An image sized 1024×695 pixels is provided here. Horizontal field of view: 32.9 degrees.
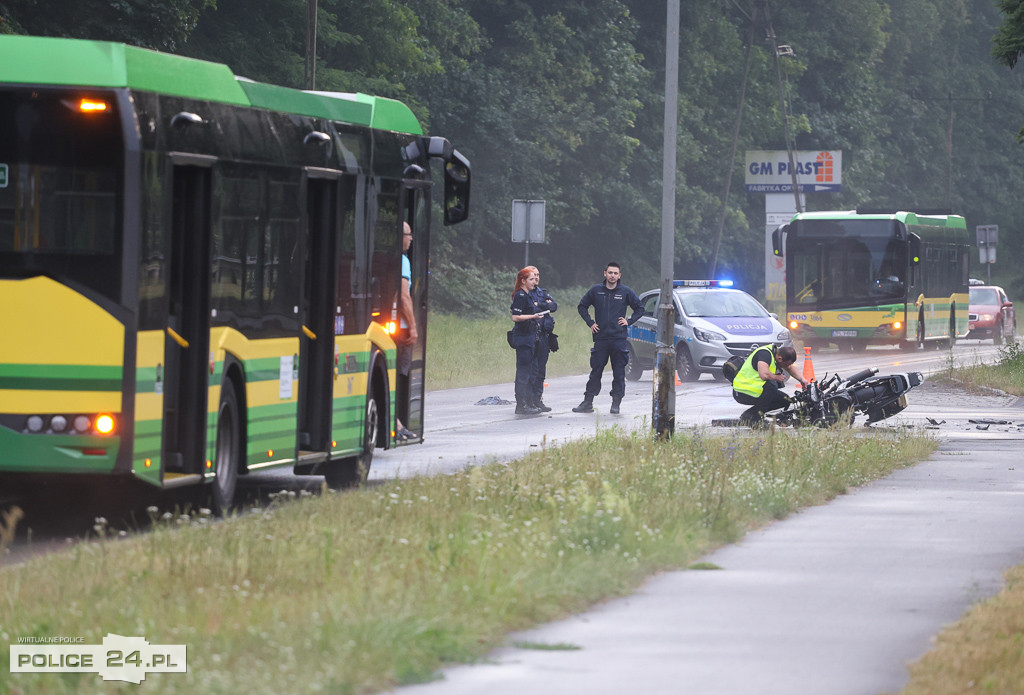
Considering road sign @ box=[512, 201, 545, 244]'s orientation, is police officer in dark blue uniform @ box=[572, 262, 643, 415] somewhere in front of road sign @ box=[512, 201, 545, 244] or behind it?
behind

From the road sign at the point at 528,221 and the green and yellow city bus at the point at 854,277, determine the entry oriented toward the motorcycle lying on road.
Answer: the green and yellow city bus

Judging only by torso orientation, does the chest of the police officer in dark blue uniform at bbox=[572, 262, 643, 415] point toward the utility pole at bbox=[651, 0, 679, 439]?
yes

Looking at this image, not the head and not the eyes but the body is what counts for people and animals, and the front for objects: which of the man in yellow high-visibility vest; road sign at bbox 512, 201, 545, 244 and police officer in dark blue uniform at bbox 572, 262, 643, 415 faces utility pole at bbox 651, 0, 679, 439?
the police officer in dark blue uniform

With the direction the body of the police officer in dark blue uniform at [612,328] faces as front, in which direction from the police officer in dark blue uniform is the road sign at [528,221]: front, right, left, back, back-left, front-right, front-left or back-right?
back

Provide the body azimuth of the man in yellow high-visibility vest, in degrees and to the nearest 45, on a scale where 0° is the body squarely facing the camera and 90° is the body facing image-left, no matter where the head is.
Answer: approximately 270°

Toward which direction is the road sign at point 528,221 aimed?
away from the camera

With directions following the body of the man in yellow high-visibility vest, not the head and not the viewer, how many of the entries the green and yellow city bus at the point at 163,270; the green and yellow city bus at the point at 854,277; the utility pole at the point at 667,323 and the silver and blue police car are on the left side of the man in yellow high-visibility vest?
2

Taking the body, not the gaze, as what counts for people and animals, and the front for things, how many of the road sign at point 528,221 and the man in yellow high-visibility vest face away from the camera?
1

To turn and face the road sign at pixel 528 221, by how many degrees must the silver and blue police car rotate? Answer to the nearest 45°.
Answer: approximately 180°

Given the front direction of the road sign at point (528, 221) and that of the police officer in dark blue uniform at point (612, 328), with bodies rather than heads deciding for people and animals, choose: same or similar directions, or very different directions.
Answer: very different directions
